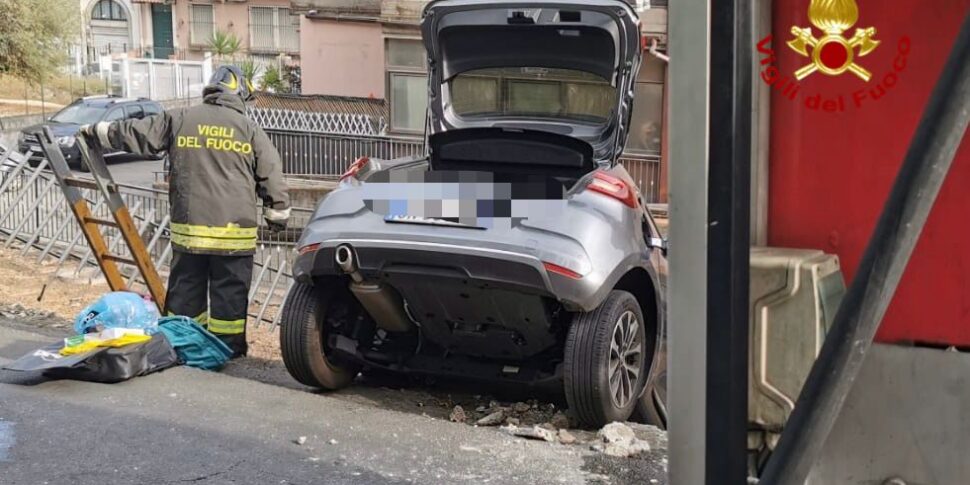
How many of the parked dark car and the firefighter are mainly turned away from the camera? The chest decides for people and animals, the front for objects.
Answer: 1

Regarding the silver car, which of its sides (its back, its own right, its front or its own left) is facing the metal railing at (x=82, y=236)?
left

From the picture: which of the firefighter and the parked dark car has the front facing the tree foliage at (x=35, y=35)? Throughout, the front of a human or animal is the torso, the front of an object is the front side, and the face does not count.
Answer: the firefighter

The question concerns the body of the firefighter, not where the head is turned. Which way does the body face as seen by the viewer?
away from the camera

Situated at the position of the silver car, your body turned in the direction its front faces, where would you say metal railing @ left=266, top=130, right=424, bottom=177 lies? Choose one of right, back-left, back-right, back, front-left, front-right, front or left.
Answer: front-left

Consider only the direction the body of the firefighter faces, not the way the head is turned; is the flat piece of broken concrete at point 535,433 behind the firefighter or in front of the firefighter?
behind

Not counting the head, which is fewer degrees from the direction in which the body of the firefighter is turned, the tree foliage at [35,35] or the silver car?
the tree foliage

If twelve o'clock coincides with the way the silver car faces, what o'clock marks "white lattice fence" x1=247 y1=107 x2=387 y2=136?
The white lattice fence is roughly at 10 o'clock from the silver car.

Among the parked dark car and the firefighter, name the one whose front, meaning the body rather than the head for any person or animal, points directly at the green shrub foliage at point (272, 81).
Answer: the firefighter

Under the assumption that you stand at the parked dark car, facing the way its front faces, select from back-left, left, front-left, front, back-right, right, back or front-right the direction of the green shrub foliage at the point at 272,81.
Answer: back

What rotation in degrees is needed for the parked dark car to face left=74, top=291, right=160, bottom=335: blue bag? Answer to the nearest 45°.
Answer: approximately 45° to its left

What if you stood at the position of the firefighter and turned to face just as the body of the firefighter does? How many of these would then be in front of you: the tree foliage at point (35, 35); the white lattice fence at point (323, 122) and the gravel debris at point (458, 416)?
2

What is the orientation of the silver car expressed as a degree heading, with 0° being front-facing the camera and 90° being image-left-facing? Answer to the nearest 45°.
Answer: approximately 225°

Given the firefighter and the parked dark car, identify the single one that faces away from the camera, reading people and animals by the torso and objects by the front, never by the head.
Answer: the firefighter
